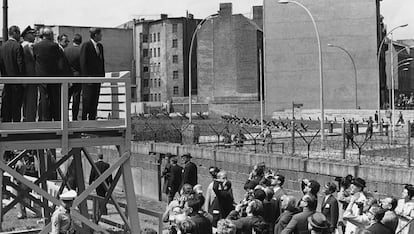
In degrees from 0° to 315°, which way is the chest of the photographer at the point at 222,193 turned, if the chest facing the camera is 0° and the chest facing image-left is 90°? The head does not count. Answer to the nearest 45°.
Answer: approximately 45°

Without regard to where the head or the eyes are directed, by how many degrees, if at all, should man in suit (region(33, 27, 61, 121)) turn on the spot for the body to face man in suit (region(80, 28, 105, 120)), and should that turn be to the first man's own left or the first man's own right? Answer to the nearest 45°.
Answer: approximately 90° to the first man's own right

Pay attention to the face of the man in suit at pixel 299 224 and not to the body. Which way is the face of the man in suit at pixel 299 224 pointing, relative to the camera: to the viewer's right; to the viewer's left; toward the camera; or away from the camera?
to the viewer's left

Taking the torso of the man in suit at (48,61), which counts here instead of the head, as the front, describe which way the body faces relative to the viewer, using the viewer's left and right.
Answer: facing away from the viewer

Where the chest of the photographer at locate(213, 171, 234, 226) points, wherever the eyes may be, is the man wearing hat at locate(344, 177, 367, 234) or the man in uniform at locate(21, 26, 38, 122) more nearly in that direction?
the man in uniform

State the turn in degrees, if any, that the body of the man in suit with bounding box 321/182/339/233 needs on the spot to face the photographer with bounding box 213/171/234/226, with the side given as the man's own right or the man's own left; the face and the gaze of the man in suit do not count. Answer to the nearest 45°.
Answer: approximately 45° to the man's own right

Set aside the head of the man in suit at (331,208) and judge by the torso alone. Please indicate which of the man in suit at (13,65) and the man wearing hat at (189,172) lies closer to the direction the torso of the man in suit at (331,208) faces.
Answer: the man in suit

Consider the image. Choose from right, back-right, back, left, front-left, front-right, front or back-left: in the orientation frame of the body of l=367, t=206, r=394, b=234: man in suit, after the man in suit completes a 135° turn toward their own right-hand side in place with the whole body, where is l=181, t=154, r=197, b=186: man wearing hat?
back-left

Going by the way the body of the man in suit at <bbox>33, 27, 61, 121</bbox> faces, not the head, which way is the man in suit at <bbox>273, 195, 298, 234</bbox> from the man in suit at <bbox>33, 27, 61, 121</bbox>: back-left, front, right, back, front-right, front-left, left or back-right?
back-right

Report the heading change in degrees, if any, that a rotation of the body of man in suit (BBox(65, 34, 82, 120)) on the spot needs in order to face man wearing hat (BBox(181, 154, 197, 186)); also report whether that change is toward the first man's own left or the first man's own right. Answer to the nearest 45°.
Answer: approximately 45° to the first man's own right

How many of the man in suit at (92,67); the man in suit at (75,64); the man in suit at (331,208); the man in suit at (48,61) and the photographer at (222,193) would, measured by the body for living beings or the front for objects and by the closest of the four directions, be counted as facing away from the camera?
2
